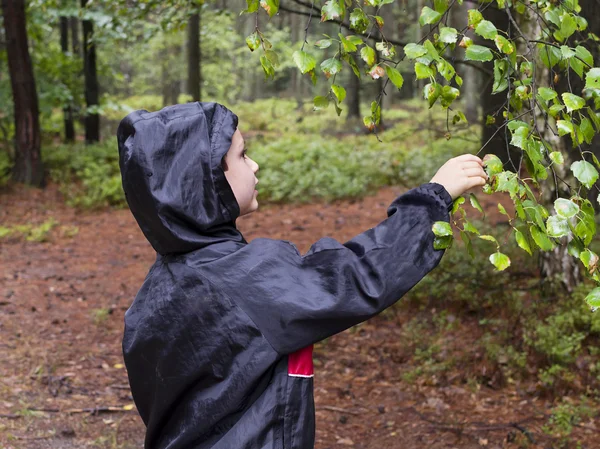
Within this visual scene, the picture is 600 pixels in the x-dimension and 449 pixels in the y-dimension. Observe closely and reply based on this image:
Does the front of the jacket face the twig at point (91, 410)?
no

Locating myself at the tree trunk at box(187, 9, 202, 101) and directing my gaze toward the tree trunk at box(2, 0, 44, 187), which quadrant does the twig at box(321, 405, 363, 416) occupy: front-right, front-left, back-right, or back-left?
front-left

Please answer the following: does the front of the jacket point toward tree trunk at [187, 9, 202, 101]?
no

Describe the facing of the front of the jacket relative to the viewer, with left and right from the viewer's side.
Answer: facing away from the viewer and to the right of the viewer

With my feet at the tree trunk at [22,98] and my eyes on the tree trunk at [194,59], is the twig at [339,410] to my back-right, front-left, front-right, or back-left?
back-right

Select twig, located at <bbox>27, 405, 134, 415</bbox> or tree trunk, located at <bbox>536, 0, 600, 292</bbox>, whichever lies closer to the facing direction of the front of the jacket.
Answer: the tree trunk

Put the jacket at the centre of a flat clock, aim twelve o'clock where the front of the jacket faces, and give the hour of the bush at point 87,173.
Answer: The bush is roughly at 10 o'clock from the jacket.

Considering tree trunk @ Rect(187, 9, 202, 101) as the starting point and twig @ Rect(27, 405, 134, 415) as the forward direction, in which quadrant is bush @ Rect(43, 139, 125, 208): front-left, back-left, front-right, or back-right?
front-right

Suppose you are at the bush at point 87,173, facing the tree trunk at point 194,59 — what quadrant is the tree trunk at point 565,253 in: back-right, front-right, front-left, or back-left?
back-right
